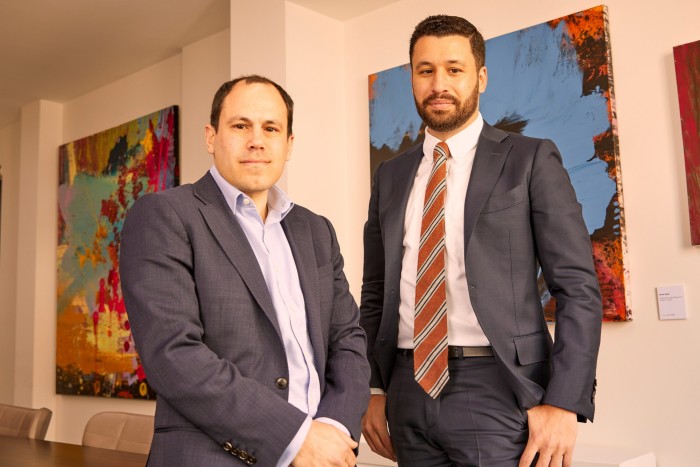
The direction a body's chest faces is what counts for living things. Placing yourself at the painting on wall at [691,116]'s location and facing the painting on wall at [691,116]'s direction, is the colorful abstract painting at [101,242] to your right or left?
on your right

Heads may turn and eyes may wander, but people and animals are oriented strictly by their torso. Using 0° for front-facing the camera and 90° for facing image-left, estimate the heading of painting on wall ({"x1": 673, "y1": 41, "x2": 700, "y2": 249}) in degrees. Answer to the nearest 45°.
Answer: approximately 45°

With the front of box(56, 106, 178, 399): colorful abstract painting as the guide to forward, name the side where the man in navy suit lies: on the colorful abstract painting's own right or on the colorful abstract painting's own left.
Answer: on the colorful abstract painting's own left

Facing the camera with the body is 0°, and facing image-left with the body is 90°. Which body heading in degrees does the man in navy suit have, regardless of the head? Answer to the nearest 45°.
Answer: approximately 45°

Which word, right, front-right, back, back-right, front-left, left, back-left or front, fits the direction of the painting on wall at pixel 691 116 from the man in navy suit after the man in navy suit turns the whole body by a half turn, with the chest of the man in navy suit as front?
front

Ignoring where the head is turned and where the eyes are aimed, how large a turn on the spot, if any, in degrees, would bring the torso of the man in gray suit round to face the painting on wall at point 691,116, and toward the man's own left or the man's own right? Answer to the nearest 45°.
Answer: approximately 90° to the man's own left
